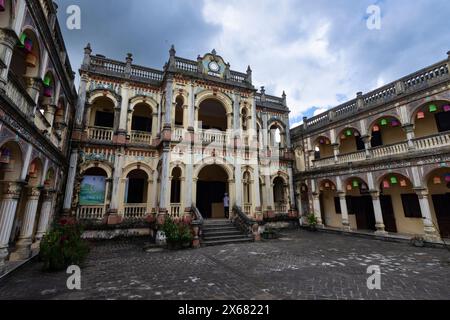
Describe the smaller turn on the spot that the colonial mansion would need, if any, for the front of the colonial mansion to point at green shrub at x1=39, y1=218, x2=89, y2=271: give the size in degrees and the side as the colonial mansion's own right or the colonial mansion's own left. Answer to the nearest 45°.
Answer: approximately 45° to the colonial mansion's own right

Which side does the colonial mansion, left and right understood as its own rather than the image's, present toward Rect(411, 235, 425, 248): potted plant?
left

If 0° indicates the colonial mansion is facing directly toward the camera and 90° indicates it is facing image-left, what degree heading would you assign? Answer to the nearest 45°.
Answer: approximately 0°

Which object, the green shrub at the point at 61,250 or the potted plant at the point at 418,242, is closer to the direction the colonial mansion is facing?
the green shrub

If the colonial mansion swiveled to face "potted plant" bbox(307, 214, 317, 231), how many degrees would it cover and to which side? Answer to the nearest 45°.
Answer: approximately 135° to its left
